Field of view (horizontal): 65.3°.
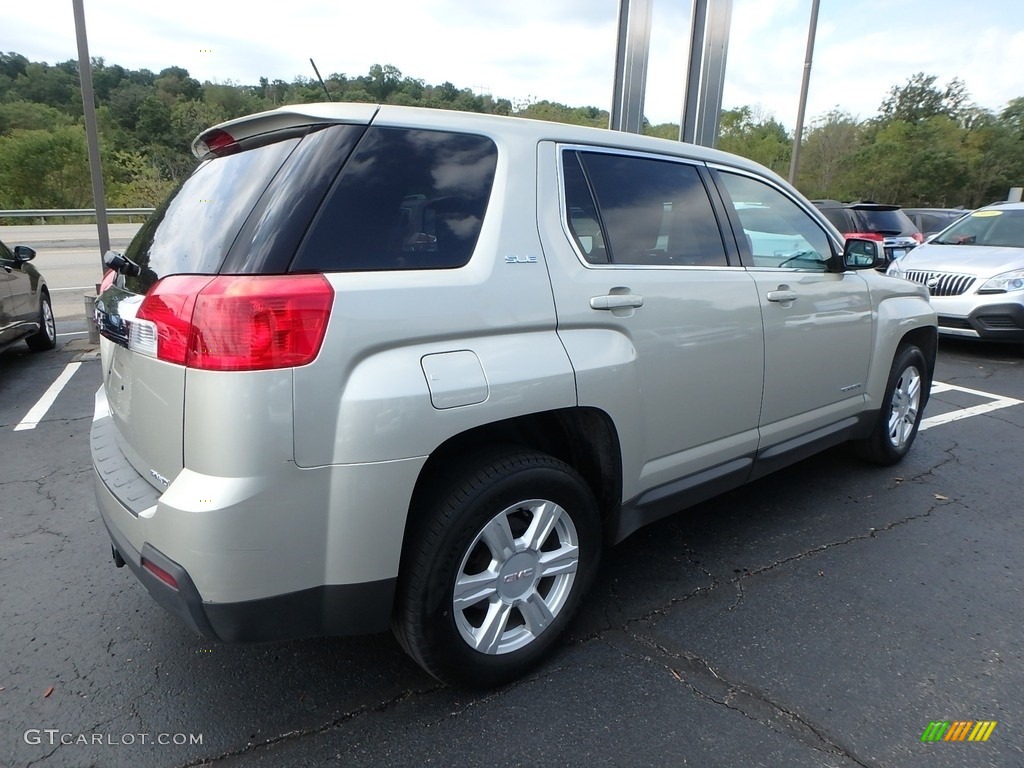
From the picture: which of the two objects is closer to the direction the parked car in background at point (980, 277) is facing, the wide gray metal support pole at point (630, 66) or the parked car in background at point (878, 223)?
the wide gray metal support pole

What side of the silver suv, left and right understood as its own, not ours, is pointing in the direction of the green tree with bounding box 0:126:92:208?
left

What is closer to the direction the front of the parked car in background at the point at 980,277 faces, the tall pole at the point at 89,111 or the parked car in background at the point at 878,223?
the tall pole

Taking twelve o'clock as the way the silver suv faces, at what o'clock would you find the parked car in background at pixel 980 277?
The parked car in background is roughly at 12 o'clock from the silver suv.

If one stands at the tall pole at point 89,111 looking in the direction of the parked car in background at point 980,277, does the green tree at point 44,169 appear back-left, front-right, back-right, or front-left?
back-left

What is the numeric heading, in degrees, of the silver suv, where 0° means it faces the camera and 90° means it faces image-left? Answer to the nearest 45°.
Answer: approximately 225°

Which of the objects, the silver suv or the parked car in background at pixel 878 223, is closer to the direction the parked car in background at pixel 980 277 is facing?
the silver suv

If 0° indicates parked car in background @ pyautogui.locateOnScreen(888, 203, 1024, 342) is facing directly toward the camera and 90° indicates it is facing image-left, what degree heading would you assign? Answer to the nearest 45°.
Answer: approximately 45°
